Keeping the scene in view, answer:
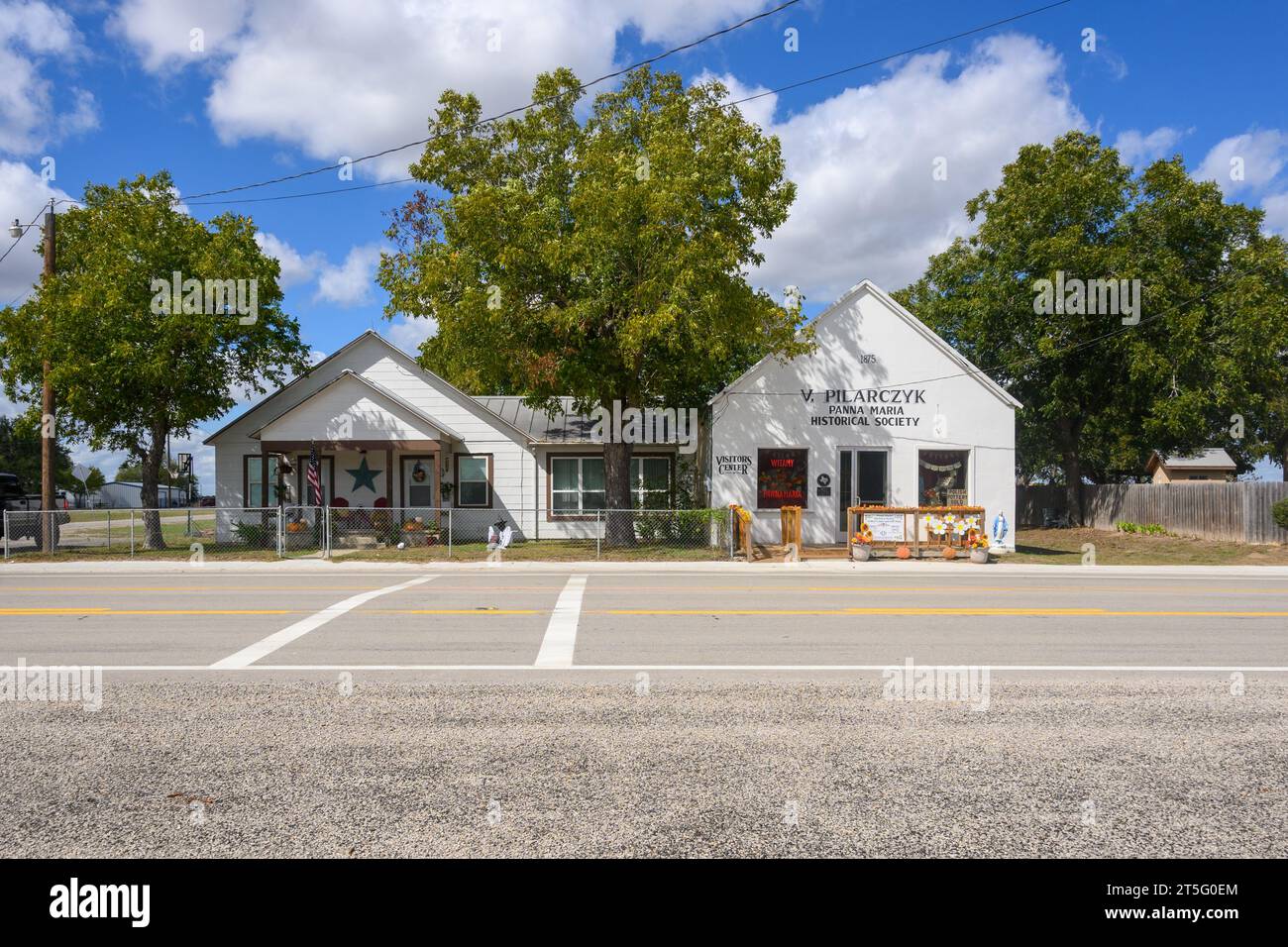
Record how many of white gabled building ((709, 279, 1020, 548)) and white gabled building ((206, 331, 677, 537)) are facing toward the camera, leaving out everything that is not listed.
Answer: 2

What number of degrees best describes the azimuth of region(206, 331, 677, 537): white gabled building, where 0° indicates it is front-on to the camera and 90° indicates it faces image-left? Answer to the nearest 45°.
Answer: approximately 0°

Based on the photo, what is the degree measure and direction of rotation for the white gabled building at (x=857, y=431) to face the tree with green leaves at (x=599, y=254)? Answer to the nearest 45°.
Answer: approximately 45° to its right

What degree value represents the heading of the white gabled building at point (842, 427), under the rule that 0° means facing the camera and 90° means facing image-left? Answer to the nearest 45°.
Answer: approximately 0°

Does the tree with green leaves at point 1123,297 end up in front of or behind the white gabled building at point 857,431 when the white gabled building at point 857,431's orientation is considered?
behind

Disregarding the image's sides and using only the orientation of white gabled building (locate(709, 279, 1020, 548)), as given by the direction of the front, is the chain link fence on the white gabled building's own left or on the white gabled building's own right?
on the white gabled building's own right
